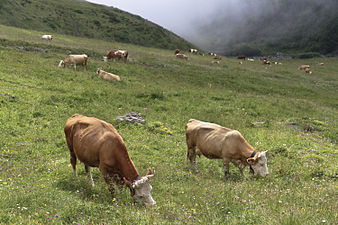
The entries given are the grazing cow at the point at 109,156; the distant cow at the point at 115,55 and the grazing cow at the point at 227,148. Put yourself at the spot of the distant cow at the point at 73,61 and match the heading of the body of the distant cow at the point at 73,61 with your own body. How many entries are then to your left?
2

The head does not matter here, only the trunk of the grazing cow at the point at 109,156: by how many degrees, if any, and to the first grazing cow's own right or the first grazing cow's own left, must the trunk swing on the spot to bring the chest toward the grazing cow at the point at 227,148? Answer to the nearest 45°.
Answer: approximately 90° to the first grazing cow's own left

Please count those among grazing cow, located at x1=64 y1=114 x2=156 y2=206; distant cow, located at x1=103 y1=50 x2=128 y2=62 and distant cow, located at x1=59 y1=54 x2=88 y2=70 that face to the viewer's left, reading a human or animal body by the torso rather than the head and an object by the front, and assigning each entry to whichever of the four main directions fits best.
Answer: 2

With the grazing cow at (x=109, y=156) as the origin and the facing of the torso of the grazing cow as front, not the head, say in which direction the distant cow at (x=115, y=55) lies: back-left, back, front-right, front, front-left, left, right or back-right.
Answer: back-left

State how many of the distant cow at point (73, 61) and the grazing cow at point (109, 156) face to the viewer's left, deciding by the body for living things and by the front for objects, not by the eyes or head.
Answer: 1

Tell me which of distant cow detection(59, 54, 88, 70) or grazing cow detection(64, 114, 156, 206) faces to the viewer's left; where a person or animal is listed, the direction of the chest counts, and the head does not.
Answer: the distant cow

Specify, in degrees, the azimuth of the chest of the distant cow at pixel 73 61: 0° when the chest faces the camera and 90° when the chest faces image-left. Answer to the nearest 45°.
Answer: approximately 90°

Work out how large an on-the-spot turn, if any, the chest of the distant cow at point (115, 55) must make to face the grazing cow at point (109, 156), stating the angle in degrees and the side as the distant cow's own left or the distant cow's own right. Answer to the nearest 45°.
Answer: approximately 90° to the distant cow's own left

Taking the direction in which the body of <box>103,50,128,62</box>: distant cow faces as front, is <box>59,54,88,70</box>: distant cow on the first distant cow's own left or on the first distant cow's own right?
on the first distant cow's own left

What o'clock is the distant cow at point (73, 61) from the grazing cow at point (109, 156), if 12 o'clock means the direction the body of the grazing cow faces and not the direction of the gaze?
The distant cow is roughly at 7 o'clock from the grazing cow.

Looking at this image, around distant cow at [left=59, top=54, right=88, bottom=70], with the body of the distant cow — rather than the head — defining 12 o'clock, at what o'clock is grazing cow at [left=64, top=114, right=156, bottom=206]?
The grazing cow is roughly at 9 o'clock from the distant cow.

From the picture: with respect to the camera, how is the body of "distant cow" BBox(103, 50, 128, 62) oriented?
to the viewer's left

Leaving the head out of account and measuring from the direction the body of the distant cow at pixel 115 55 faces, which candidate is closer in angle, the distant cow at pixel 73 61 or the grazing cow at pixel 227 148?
the distant cow

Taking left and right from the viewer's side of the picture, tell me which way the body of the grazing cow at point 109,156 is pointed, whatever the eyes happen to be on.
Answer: facing the viewer and to the right of the viewer

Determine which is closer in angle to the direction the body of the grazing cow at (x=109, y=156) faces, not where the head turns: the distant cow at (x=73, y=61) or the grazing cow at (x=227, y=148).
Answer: the grazing cow

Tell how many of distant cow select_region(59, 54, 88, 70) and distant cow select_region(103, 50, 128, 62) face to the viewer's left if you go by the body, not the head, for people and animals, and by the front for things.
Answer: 2
